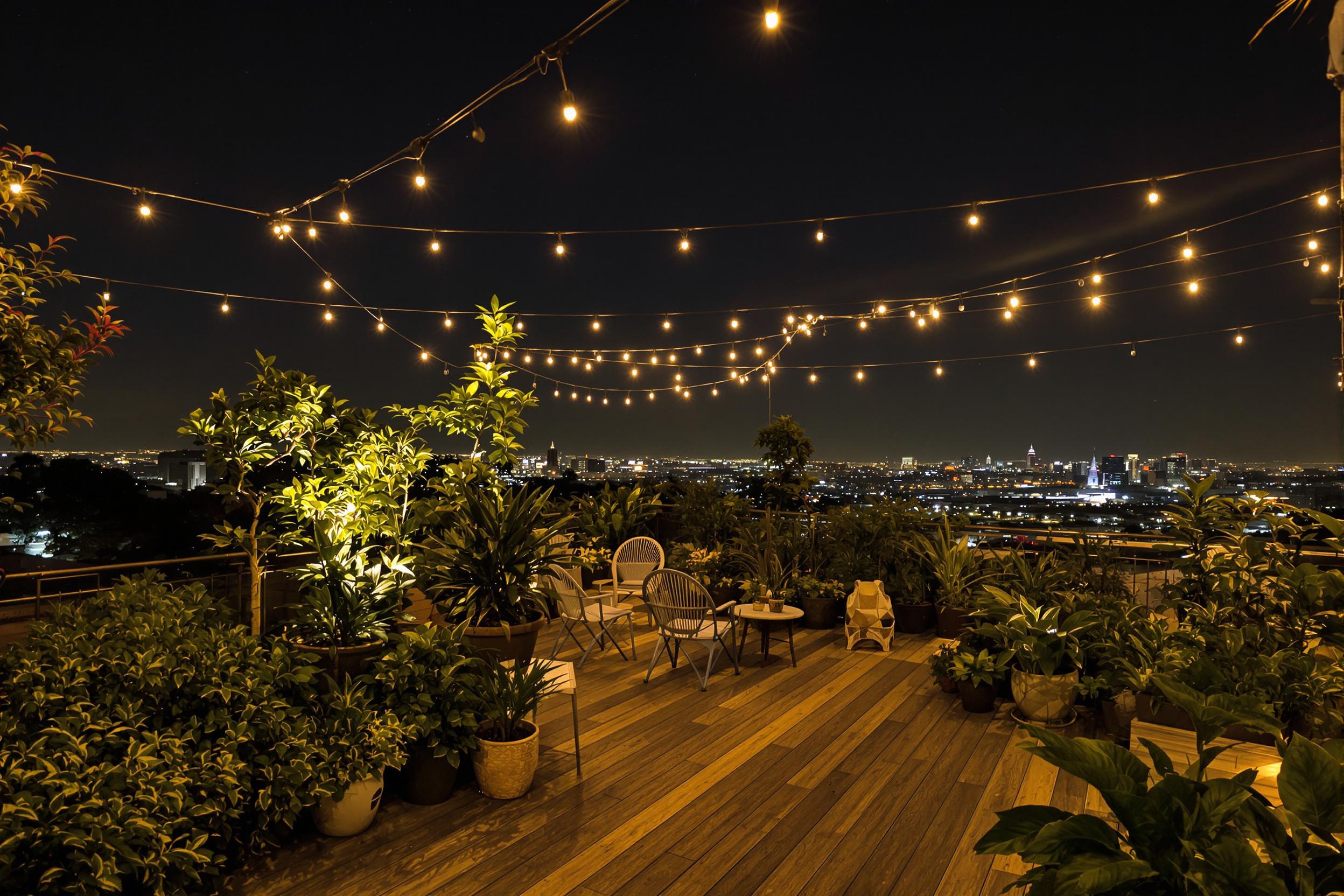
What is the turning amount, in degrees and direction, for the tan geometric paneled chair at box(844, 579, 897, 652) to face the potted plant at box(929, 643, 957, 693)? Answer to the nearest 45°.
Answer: approximately 45° to its left

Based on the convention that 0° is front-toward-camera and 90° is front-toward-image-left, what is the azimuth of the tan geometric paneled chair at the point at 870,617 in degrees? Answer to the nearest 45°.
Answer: approximately 0°

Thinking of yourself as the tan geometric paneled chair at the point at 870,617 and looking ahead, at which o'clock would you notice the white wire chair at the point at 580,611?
the white wire chair at the point at 580,611 is roughly at 2 o'clock from the tan geometric paneled chair at the point at 870,617.

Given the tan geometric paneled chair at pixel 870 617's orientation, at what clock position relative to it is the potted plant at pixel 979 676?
The potted plant is roughly at 11 o'clock from the tan geometric paneled chair.
